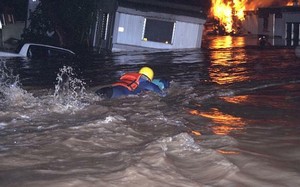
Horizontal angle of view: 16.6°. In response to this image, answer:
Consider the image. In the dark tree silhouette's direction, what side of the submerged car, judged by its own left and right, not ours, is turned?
left

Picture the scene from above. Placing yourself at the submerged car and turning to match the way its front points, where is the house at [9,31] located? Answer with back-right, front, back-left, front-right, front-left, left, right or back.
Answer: left

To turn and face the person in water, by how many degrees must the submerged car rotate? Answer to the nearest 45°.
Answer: approximately 90° to its right

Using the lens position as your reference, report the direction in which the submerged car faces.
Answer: facing to the right of the viewer

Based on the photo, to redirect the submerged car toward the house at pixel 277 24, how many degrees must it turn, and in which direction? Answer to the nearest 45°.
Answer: approximately 45° to its left

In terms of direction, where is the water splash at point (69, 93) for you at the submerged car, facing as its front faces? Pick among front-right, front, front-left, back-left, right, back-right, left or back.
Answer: right

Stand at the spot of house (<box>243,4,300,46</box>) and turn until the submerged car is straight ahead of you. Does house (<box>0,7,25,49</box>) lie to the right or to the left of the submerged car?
right
